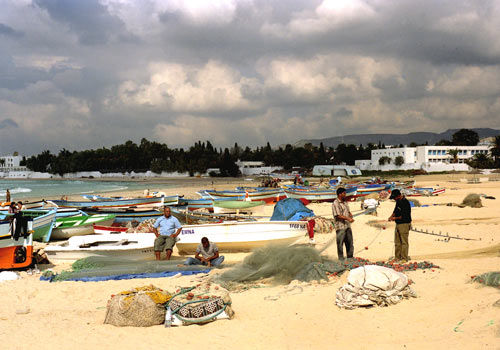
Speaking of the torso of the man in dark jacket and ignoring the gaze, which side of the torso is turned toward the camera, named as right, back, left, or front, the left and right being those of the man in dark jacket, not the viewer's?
left

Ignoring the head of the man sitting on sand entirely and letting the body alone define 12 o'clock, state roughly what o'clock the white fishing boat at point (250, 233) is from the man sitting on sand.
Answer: The white fishing boat is roughly at 7 o'clock from the man sitting on sand.

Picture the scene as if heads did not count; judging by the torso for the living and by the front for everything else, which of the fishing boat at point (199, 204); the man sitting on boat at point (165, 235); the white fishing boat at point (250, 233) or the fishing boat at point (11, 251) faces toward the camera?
the man sitting on boat

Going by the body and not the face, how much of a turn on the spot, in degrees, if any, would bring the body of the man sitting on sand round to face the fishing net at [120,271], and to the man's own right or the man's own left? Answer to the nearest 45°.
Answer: approximately 90° to the man's own right

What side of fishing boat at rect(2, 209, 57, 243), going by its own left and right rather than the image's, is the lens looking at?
right

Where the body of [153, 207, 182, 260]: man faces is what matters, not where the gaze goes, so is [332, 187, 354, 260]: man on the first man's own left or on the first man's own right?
on the first man's own left

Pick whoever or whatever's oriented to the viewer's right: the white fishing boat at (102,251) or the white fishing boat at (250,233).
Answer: the white fishing boat at (250,233)

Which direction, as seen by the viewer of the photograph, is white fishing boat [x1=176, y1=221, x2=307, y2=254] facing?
facing to the right of the viewer

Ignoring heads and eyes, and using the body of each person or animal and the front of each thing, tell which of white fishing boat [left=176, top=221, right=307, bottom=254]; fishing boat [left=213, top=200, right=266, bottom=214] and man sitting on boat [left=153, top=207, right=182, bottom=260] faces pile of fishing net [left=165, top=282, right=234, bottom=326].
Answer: the man sitting on boat

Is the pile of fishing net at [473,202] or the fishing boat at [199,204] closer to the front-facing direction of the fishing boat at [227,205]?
the pile of fishing net

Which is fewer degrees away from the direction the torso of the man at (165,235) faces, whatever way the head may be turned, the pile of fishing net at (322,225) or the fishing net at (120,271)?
the fishing net
